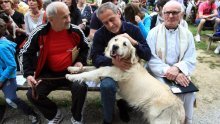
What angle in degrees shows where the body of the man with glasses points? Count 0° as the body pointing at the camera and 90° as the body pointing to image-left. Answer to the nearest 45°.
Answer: approximately 0°

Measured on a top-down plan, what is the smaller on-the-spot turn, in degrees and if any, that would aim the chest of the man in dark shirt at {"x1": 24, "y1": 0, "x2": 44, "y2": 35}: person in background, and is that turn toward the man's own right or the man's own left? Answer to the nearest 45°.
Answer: approximately 135° to the man's own right

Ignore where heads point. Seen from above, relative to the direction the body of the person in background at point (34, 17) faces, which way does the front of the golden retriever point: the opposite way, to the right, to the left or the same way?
to the right

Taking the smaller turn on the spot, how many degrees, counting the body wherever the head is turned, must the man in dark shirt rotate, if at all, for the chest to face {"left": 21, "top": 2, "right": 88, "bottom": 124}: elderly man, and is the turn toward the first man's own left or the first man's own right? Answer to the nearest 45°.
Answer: approximately 90° to the first man's own right

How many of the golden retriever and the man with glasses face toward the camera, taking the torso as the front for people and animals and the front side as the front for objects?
1

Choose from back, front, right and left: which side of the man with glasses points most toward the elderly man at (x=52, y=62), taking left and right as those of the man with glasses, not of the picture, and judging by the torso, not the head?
right

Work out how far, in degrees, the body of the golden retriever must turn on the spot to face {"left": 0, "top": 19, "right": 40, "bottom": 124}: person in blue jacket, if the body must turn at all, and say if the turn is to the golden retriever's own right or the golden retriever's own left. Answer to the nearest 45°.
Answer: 0° — it already faces them

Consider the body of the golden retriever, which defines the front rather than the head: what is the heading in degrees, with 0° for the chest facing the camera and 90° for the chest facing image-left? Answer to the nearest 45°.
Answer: approximately 90°

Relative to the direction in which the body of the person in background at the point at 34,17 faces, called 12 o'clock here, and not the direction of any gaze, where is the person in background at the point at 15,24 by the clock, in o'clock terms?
the person in background at the point at 15,24 is roughly at 4 o'clock from the person in background at the point at 34,17.

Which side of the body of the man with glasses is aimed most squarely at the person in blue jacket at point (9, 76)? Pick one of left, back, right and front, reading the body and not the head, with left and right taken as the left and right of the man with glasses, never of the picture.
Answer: right
